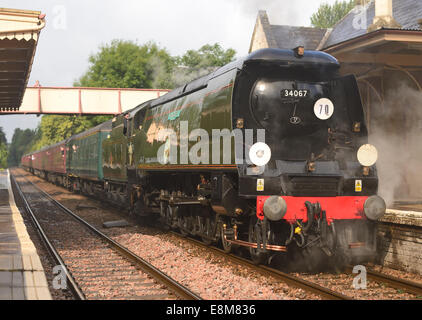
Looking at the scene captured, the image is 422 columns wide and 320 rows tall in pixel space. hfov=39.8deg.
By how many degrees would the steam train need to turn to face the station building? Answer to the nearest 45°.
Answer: approximately 90° to its left

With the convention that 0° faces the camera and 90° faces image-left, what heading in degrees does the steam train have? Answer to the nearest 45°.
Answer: approximately 315°

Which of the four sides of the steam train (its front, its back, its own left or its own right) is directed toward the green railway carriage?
back
